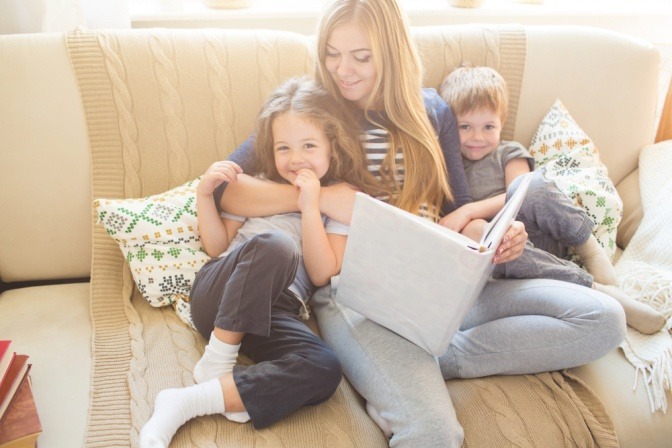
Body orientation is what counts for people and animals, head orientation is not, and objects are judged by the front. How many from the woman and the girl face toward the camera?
2

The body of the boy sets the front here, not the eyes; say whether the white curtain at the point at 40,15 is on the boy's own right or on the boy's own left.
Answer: on the boy's own right

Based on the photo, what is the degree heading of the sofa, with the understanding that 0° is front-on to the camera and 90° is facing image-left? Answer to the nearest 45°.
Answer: approximately 0°

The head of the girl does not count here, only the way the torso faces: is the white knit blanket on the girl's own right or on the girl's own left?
on the girl's own left
